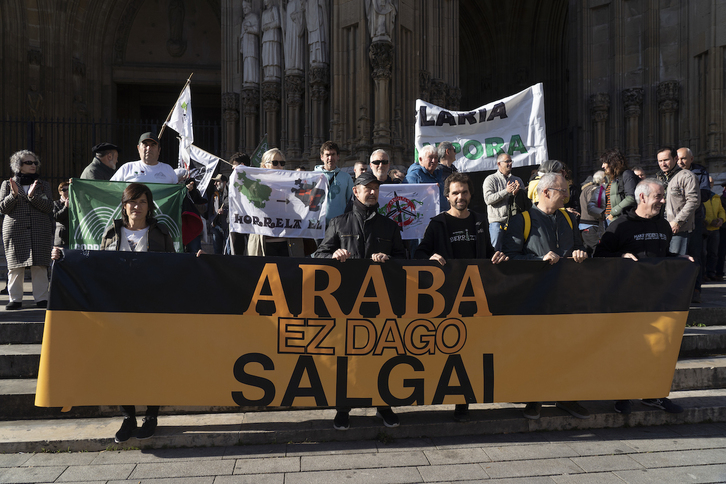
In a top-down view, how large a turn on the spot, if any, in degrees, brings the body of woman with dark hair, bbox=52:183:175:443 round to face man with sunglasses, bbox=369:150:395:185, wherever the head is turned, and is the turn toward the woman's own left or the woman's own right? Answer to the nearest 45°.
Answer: approximately 90° to the woman's own left

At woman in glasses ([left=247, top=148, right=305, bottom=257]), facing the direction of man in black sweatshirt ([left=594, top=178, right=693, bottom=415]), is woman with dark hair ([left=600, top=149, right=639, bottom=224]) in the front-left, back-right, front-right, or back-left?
front-left

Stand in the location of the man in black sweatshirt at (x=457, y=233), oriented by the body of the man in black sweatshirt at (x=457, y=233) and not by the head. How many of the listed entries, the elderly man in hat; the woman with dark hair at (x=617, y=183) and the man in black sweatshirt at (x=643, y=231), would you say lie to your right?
1

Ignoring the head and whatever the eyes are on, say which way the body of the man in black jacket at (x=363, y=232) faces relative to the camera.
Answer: toward the camera

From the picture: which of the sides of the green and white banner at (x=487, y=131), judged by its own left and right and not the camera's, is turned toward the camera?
front

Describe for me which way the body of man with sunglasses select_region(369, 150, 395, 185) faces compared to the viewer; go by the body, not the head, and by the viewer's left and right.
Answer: facing the viewer

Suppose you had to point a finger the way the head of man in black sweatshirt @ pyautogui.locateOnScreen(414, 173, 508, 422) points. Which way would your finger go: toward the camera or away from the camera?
toward the camera

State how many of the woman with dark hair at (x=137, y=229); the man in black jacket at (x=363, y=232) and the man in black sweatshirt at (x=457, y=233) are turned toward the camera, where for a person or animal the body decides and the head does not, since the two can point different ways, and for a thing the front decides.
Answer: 3

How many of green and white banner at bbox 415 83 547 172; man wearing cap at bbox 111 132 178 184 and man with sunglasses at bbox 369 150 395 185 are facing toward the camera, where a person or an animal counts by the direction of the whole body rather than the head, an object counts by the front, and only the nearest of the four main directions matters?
3

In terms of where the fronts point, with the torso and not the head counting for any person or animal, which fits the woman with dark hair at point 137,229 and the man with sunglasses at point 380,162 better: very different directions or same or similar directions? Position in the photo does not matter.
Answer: same or similar directions

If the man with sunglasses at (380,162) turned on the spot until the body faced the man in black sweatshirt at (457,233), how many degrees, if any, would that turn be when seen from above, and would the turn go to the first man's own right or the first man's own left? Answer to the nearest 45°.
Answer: approximately 45° to the first man's own left

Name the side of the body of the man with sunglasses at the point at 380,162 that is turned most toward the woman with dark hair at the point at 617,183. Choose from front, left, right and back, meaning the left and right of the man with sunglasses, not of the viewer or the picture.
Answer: left

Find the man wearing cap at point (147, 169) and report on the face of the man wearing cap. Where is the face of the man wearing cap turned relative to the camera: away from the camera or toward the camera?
toward the camera

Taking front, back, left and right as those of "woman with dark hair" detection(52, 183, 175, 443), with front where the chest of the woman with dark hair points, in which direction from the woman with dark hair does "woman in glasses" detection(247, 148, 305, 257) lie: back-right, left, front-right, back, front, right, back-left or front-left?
back-left
